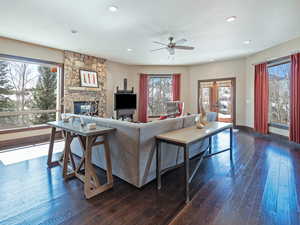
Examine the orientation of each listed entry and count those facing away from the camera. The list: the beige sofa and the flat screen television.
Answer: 1

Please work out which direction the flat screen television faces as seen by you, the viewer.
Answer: facing the viewer

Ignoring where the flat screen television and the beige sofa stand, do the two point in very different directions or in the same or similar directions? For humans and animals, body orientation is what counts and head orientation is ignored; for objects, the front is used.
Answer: very different directions

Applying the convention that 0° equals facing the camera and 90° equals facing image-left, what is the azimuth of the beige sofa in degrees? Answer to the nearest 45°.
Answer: approximately 180°

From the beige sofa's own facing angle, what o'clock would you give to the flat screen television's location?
The flat screen television is roughly at 12 o'clock from the beige sofa.

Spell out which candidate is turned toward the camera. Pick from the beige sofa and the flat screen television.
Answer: the flat screen television

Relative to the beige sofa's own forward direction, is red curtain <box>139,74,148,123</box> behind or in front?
in front

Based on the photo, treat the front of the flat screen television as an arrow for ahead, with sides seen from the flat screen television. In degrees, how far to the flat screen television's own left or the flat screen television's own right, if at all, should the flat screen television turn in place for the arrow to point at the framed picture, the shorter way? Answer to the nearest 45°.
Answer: approximately 45° to the flat screen television's own right

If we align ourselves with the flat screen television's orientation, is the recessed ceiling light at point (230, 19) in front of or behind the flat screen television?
in front

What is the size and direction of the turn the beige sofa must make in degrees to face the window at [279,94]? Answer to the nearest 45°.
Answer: approximately 45° to its right

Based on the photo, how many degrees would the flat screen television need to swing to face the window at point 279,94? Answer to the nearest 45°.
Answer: approximately 45° to its left

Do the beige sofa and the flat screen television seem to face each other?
yes
